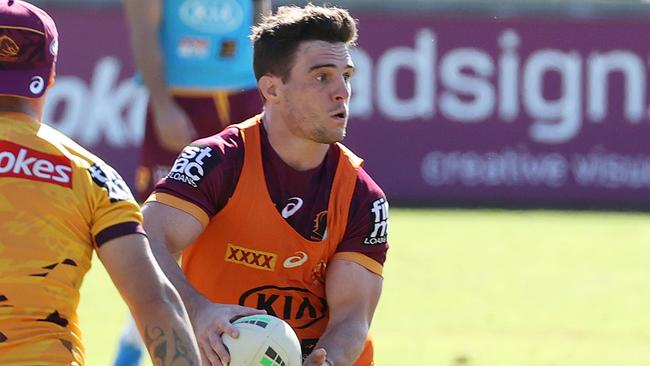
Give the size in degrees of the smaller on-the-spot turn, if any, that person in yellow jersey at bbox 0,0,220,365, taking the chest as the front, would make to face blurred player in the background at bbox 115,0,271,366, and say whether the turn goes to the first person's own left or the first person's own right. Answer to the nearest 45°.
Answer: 0° — they already face them

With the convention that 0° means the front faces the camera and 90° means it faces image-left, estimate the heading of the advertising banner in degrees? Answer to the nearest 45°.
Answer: approximately 0°

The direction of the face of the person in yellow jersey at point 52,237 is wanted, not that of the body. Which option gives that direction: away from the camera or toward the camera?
away from the camera

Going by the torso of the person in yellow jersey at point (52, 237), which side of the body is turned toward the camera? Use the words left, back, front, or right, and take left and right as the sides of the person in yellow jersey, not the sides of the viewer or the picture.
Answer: back
